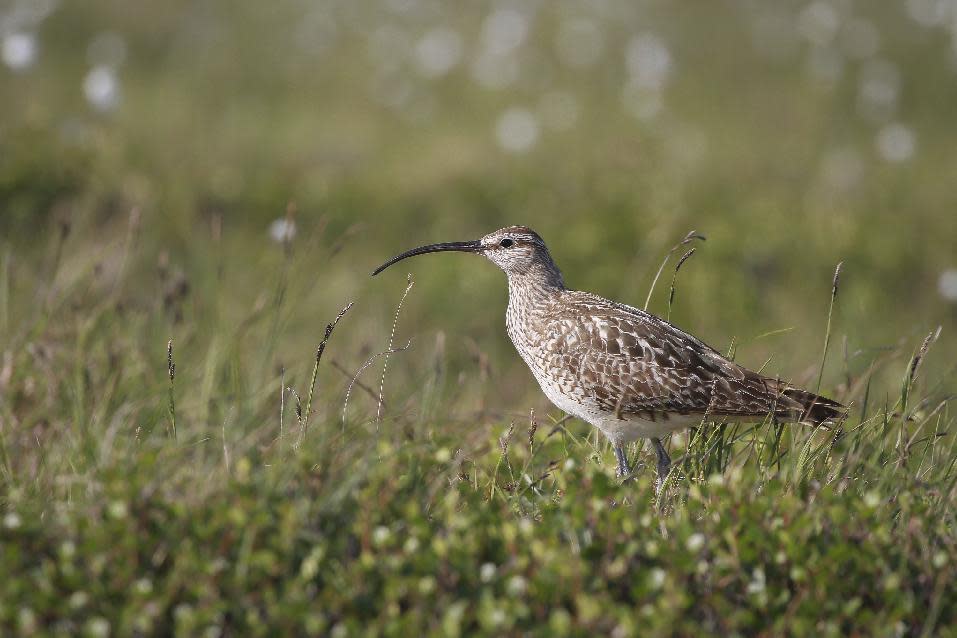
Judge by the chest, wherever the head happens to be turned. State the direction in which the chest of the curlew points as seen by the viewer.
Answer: to the viewer's left
